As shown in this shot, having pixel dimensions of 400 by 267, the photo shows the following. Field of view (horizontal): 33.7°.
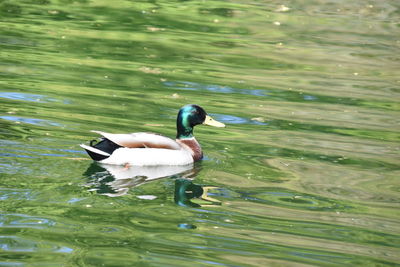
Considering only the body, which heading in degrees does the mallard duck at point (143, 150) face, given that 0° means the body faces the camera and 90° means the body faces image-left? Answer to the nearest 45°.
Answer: approximately 270°
